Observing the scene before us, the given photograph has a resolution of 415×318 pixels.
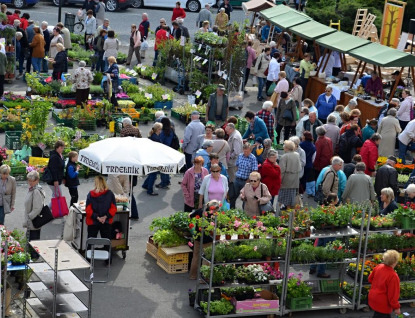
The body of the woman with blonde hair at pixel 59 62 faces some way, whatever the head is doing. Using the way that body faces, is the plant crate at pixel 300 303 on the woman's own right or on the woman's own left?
on the woman's own left

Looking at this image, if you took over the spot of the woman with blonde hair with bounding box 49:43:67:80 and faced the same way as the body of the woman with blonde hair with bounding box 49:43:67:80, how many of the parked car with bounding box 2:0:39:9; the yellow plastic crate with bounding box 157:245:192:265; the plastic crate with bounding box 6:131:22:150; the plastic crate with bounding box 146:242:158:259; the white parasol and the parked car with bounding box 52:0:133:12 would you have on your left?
4
